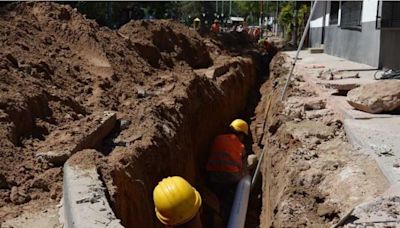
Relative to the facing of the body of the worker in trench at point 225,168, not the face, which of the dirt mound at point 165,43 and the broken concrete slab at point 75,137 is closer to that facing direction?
the dirt mound

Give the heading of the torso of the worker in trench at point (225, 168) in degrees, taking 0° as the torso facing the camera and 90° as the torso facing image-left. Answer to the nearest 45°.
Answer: approximately 225°

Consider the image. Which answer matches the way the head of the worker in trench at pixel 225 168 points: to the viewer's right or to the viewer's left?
to the viewer's right

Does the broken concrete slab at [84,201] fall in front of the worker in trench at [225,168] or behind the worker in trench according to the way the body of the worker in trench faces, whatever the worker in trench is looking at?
behind

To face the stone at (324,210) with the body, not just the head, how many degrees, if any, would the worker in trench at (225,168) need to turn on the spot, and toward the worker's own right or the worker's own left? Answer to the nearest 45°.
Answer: approximately 135° to the worker's own right

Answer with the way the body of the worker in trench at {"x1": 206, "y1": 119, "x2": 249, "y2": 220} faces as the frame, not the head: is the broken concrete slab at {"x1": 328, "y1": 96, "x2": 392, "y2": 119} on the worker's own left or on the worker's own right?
on the worker's own right

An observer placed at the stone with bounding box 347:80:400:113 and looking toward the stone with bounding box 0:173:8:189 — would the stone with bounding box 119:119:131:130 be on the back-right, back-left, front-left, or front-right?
front-right
